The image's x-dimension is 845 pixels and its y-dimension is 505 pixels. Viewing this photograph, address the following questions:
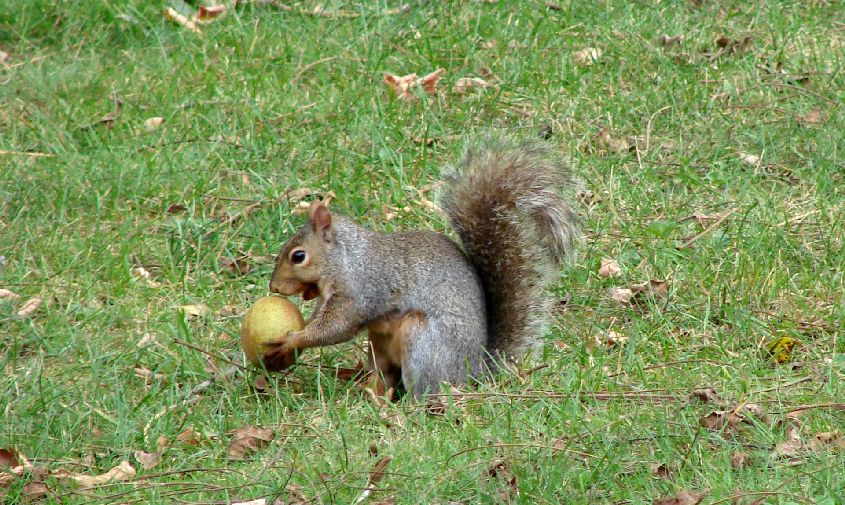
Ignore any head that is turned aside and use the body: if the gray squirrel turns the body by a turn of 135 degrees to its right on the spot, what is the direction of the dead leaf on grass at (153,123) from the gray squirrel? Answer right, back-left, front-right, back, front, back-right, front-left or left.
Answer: left

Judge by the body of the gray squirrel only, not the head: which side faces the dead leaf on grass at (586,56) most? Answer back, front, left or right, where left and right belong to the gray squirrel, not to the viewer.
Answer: right

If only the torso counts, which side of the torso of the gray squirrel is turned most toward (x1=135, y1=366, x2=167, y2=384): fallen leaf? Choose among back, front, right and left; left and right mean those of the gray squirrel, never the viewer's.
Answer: front

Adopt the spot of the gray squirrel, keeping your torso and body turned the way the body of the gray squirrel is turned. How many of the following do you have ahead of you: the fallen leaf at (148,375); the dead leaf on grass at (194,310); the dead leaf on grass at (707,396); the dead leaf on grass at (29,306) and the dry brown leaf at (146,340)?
4

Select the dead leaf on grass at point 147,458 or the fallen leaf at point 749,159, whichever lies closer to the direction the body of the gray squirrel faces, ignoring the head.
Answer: the dead leaf on grass

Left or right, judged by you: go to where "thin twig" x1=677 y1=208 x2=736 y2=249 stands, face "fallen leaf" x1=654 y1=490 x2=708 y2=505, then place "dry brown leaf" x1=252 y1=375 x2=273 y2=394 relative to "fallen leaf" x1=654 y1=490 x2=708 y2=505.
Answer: right

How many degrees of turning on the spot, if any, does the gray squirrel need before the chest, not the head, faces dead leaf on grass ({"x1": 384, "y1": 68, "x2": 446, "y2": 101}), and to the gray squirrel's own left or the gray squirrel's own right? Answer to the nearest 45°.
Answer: approximately 90° to the gray squirrel's own right

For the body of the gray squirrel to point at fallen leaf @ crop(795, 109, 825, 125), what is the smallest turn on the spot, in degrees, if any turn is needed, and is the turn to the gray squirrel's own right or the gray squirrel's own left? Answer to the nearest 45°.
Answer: approximately 135° to the gray squirrel's own right

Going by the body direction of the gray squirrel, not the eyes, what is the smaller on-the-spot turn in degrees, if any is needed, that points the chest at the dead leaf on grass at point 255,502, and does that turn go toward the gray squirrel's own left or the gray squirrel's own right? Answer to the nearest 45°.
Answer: approximately 45° to the gray squirrel's own left

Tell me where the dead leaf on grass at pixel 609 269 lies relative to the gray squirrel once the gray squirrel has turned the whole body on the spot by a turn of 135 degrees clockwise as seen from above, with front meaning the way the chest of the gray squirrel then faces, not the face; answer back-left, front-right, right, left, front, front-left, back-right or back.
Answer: front

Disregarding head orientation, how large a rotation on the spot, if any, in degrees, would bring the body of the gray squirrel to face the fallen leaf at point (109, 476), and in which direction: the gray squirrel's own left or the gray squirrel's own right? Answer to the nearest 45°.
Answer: approximately 45° to the gray squirrel's own left

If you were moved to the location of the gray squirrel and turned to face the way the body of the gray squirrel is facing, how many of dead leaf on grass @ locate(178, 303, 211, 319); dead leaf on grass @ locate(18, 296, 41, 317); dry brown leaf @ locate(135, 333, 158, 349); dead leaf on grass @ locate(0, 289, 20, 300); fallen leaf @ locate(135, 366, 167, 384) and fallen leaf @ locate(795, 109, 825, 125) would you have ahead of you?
5

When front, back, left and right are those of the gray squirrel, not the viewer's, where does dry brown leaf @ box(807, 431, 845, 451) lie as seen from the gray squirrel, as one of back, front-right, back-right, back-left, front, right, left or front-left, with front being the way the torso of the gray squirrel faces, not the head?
back-left

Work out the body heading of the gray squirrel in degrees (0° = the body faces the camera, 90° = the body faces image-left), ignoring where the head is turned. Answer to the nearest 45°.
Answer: approximately 90°

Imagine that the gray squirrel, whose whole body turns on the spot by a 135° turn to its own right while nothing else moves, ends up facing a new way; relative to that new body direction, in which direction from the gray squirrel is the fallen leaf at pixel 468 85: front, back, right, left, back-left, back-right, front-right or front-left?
front-left

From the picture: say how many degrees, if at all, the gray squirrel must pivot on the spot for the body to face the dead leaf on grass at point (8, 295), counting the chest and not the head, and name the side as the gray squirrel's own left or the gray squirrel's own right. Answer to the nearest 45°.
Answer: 0° — it already faces it

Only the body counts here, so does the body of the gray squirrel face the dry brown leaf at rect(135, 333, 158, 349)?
yes

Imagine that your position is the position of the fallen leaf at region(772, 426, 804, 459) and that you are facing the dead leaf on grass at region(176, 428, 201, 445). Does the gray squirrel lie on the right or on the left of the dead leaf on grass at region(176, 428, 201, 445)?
right

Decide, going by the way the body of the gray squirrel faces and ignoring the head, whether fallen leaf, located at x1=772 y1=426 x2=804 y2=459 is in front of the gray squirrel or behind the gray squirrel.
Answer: behind

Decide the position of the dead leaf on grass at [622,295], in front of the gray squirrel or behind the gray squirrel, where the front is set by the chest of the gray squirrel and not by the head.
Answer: behind
